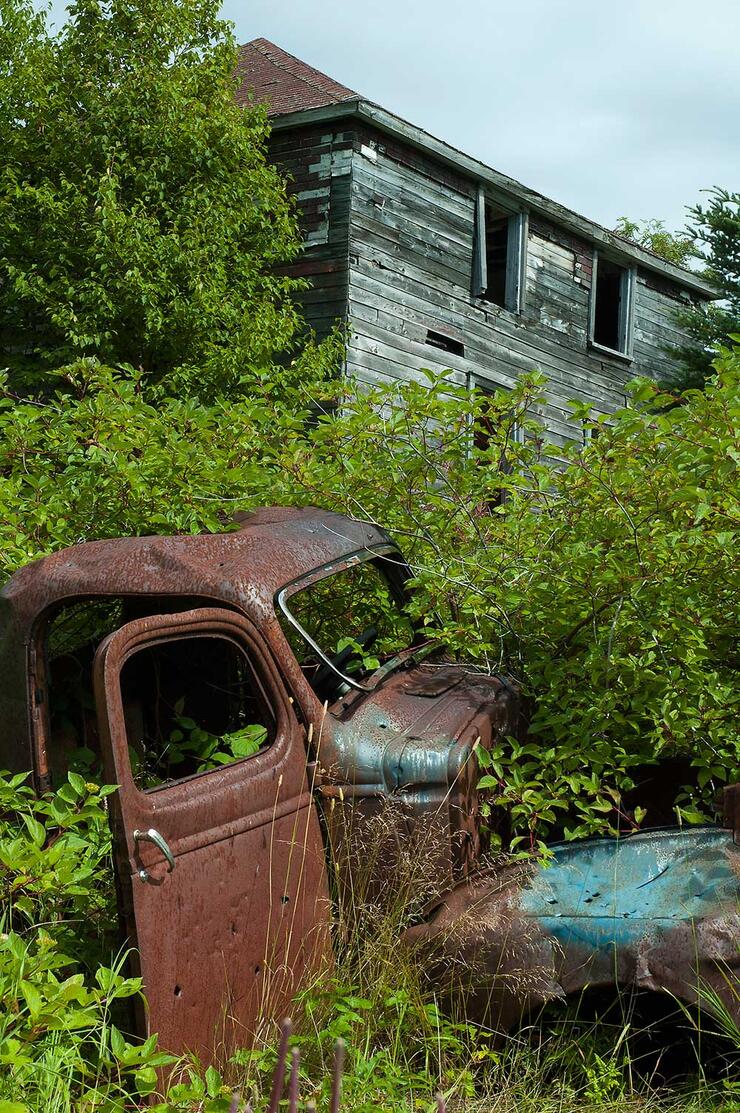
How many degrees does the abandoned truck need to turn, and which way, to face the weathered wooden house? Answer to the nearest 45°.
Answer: approximately 135° to its left

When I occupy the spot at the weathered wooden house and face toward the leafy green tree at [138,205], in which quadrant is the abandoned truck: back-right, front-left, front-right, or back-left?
front-left

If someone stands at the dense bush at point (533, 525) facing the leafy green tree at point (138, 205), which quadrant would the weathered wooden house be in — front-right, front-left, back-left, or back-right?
front-right

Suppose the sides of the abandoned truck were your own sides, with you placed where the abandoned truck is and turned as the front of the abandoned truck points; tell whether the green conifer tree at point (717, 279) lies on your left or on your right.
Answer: on your left

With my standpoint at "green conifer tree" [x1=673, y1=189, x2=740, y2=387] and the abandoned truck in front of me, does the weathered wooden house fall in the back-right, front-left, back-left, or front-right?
front-right

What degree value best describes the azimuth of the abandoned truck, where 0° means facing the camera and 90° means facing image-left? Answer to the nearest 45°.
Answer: approximately 315°

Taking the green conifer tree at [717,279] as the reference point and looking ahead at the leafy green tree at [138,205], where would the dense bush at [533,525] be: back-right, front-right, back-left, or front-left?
front-left

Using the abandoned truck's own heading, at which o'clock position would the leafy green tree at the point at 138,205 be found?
The leafy green tree is roughly at 7 o'clock from the abandoned truck.

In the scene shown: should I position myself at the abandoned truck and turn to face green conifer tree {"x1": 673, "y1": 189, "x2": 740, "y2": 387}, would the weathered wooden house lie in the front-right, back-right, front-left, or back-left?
front-left

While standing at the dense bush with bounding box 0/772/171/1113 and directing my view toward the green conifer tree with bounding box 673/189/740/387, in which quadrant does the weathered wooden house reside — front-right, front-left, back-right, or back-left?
front-left

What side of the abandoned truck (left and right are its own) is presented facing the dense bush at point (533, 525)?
left
